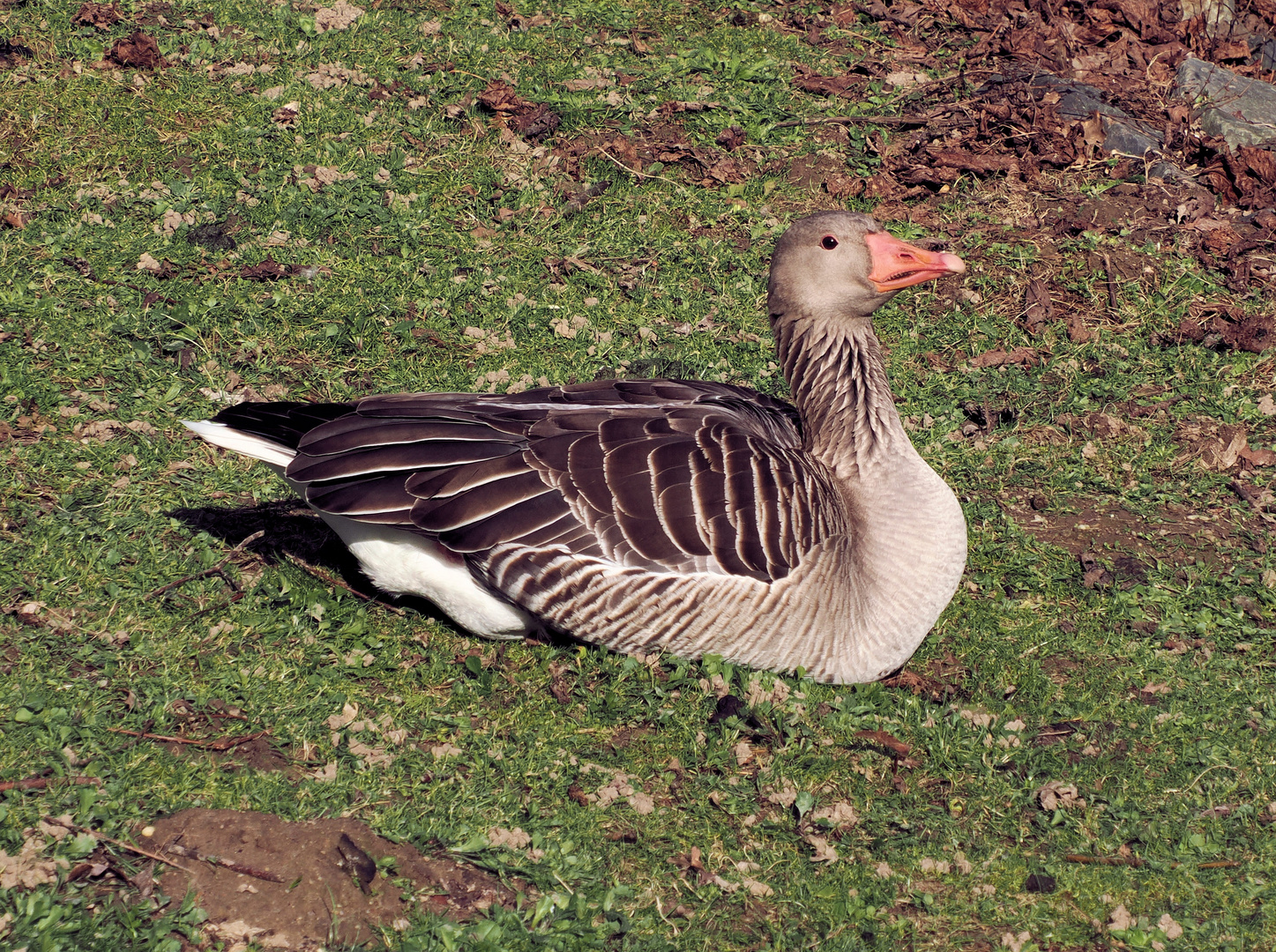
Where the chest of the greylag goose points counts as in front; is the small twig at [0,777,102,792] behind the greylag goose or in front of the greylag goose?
behind

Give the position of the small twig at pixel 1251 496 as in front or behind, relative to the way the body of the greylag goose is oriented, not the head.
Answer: in front

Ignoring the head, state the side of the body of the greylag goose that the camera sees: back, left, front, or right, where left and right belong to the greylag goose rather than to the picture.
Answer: right

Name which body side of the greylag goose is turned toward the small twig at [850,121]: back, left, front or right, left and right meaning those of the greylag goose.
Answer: left

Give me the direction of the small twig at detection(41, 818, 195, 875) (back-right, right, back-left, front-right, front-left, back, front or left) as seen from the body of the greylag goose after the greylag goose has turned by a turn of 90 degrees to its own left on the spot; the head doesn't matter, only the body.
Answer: back-left

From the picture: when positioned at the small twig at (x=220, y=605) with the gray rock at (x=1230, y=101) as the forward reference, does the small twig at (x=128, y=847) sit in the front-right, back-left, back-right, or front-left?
back-right

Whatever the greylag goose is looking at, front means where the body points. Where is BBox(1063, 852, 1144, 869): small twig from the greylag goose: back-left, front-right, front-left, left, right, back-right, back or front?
front-right

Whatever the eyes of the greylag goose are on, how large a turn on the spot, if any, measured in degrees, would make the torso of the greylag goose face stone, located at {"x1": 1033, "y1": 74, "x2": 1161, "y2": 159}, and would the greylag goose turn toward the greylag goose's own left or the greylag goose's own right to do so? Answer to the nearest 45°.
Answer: approximately 45° to the greylag goose's own left

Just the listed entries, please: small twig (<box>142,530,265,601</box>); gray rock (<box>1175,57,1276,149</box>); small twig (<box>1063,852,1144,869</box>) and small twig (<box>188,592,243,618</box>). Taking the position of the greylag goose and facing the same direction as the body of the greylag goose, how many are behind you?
2

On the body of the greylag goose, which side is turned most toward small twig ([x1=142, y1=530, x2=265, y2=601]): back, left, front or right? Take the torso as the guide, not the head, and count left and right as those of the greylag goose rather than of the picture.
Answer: back

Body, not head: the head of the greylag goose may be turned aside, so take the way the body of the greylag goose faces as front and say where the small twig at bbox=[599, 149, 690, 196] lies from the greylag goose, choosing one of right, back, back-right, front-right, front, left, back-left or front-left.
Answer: left
